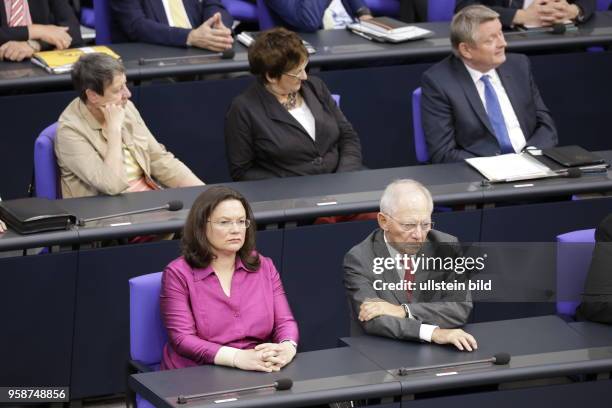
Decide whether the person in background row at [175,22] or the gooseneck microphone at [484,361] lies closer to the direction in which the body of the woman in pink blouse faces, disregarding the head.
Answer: the gooseneck microphone

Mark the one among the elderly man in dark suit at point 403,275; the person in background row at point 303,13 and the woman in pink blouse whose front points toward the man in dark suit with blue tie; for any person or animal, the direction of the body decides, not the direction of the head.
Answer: the person in background row

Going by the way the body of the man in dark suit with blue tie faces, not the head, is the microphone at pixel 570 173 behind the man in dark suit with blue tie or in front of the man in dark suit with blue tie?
in front

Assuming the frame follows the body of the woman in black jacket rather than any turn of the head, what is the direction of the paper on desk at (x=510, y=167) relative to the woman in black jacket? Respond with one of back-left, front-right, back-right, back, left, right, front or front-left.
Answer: front-left

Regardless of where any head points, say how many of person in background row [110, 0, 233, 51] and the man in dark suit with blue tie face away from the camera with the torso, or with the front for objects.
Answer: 0

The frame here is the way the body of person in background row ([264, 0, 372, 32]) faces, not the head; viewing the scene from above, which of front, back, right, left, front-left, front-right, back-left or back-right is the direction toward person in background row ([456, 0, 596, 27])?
front-left

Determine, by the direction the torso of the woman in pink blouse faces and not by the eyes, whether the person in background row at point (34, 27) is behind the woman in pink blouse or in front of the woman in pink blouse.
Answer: behind

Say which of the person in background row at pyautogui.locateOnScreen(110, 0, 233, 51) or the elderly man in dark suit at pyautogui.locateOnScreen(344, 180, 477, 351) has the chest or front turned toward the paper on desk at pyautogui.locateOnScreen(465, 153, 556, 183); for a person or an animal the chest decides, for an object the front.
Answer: the person in background row

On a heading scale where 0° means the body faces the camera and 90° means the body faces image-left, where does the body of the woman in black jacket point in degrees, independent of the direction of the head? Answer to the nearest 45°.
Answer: approximately 315°

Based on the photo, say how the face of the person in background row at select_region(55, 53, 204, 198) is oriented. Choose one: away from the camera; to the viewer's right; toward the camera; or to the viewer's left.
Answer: to the viewer's right

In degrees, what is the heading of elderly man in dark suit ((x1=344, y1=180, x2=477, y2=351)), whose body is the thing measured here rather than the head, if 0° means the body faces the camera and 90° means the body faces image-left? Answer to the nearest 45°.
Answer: approximately 315°

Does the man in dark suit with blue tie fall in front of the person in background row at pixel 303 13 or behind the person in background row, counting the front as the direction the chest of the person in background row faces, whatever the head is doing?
in front
